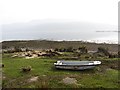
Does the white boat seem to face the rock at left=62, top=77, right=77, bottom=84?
no
